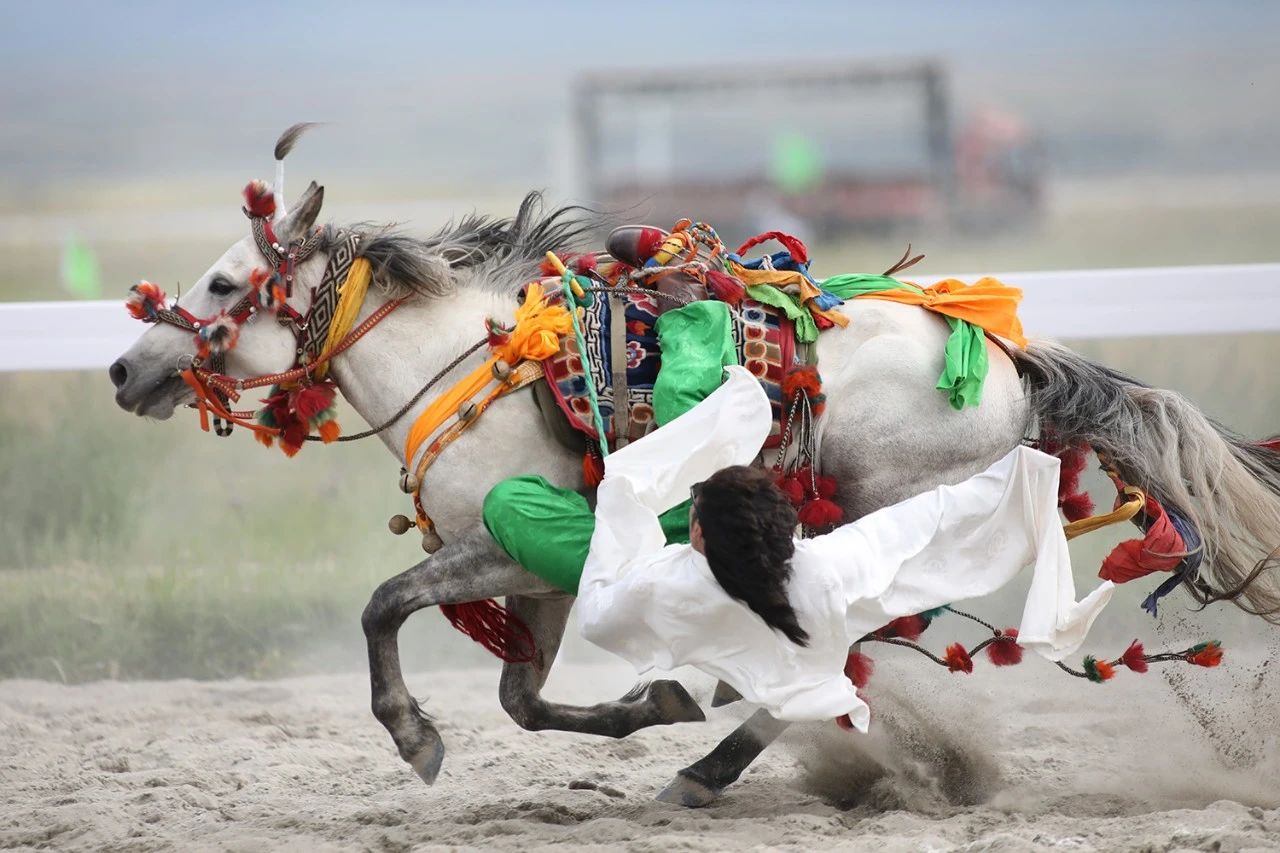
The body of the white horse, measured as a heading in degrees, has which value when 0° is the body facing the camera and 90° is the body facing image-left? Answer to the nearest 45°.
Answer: approximately 90°

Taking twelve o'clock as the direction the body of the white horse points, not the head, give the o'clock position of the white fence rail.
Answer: The white fence rail is roughly at 4 o'clock from the white horse.
